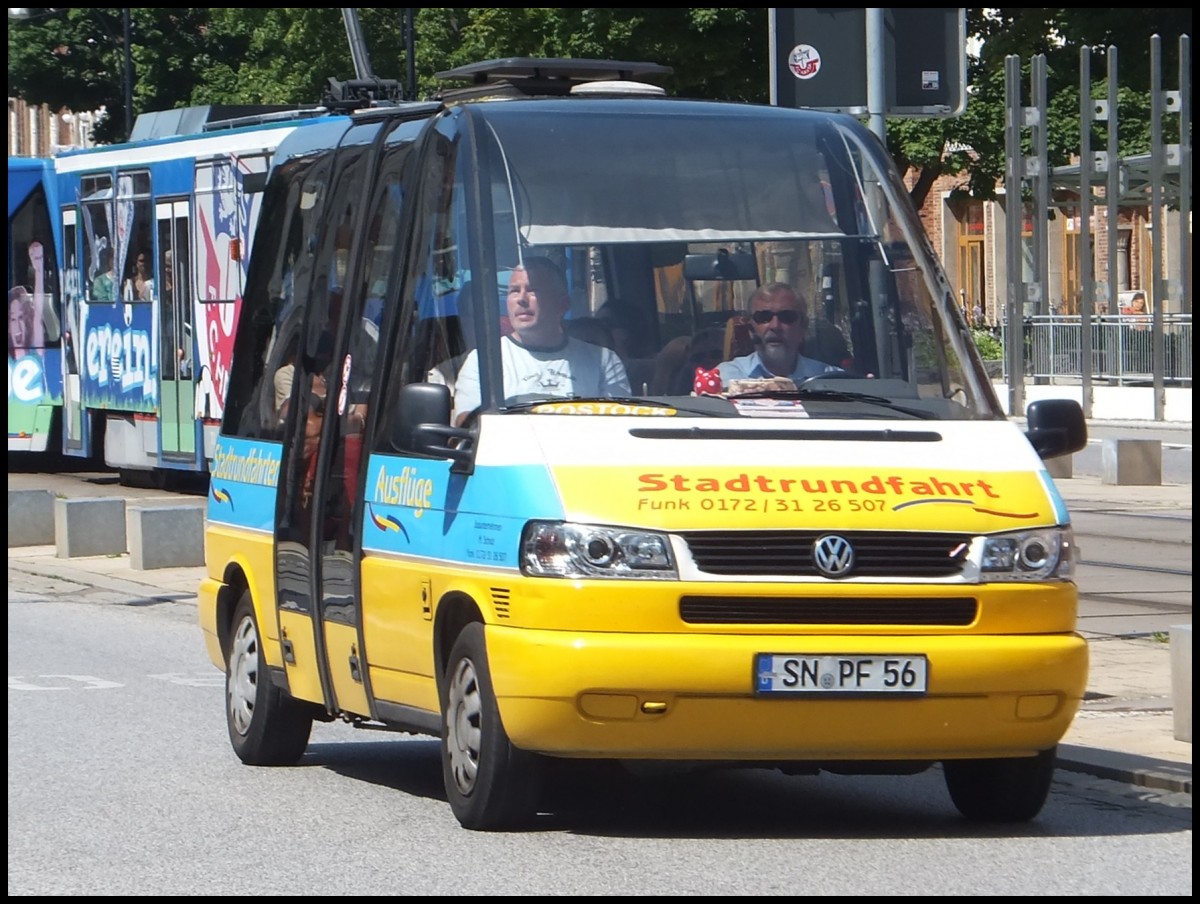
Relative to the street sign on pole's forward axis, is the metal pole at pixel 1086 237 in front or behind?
in front

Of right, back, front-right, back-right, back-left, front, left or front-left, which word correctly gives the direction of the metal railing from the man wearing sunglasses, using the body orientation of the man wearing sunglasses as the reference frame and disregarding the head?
back

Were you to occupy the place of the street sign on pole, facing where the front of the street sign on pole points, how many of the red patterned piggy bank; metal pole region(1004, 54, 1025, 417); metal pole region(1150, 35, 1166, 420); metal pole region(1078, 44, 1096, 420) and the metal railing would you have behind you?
1

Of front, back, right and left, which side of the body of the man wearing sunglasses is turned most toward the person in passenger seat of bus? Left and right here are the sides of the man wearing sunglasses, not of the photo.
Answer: right

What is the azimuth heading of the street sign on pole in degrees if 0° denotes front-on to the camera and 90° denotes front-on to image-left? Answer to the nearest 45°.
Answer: approximately 180°

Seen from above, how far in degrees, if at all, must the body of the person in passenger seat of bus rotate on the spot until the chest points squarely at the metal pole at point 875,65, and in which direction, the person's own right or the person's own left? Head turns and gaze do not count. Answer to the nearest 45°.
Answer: approximately 180°

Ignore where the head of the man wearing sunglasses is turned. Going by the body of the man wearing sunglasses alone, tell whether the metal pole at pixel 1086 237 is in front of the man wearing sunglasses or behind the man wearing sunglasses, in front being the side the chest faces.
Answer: behind

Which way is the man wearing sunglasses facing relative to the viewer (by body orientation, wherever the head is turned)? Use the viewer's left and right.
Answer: facing the viewer

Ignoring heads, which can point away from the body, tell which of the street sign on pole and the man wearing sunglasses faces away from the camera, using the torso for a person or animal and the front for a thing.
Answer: the street sign on pole

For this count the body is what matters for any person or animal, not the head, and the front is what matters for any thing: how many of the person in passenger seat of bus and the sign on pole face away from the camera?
1

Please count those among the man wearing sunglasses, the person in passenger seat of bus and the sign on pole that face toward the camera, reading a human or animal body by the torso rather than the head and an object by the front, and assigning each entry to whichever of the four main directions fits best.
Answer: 2

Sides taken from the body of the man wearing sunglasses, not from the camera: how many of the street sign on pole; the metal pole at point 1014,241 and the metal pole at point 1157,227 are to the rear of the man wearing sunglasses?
3
